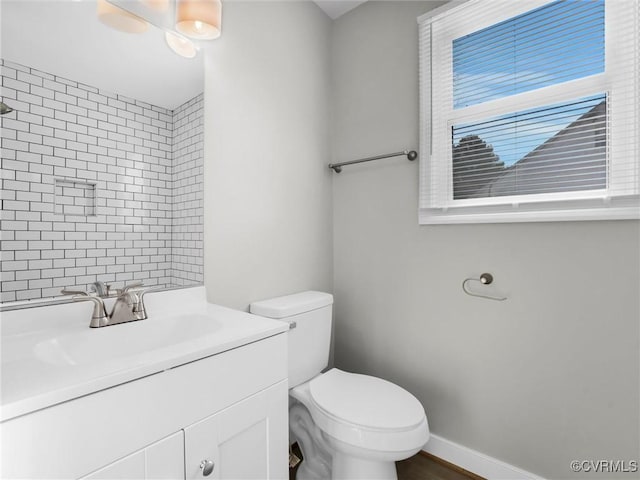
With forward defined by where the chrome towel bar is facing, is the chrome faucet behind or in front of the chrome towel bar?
in front

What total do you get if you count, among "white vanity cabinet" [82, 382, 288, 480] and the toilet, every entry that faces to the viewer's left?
0

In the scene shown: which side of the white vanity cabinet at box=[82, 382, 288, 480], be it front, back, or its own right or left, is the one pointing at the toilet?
left

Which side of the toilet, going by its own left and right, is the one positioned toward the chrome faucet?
right

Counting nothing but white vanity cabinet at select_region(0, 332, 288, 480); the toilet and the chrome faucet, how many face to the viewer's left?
0

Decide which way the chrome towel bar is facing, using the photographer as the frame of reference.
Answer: facing the viewer and to the left of the viewer

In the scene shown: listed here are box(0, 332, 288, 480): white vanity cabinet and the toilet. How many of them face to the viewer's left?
0

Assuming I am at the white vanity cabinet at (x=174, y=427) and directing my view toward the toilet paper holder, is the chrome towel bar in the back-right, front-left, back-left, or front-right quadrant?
front-left

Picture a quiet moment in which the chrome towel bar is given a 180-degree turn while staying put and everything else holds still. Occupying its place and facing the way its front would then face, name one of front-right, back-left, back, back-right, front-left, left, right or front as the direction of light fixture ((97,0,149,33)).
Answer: back

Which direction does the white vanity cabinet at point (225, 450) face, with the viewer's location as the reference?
facing the viewer and to the right of the viewer
